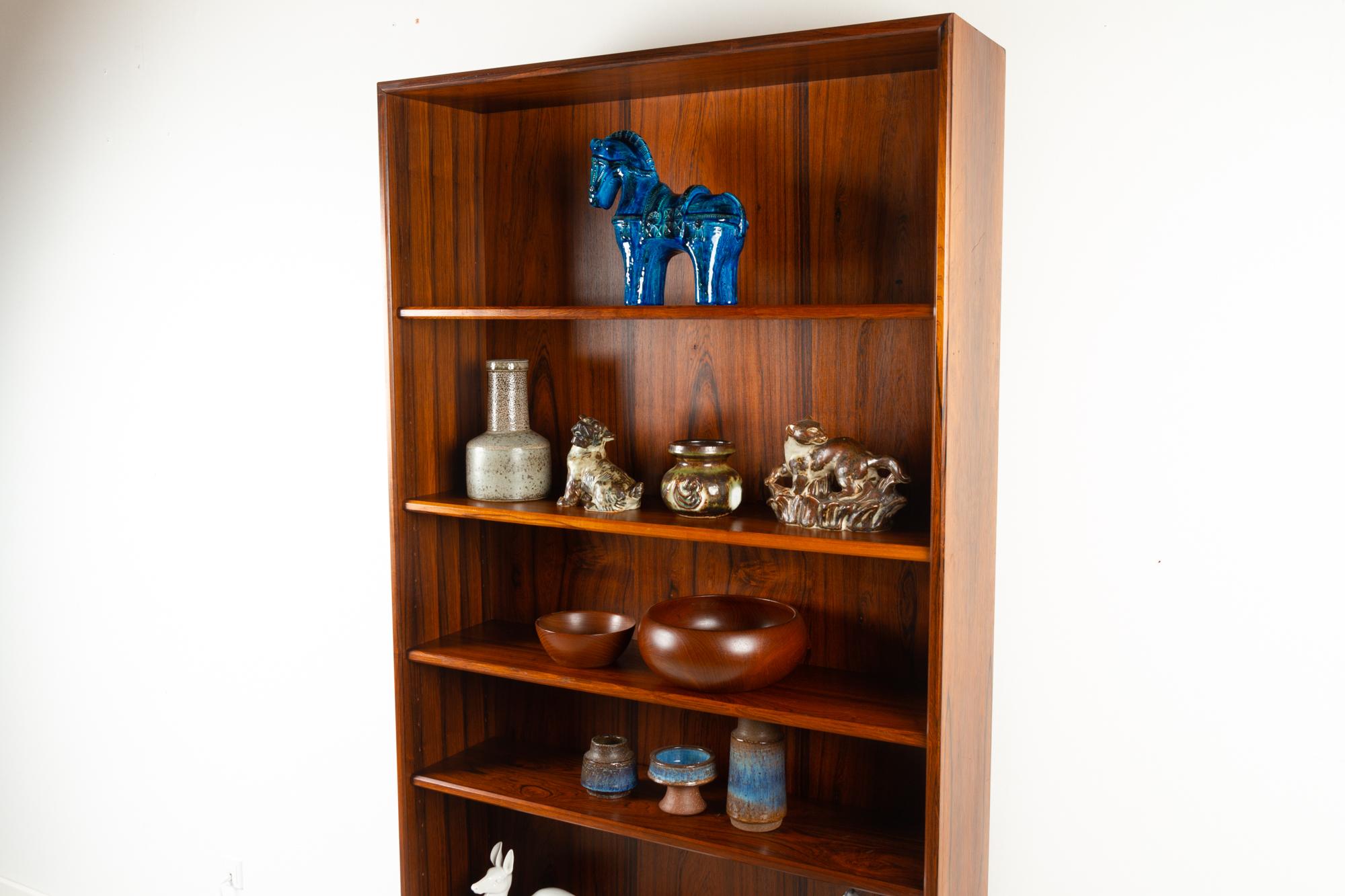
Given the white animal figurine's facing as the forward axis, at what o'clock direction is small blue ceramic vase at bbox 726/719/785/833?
The small blue ceramic vase is roughly at 7 o'clock from the white animal figurine.

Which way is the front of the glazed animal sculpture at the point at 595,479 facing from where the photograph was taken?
facing the viewer and to the left of the viewer

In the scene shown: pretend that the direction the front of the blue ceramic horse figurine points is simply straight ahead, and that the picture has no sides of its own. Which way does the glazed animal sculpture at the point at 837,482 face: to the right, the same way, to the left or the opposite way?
the same way

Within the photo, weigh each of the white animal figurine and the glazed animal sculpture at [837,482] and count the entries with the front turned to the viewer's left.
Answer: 2

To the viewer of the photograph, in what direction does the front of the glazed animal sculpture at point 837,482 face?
facing to the left of the viewer

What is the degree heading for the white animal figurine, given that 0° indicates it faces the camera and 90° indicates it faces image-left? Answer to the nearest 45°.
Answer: approximately 90°

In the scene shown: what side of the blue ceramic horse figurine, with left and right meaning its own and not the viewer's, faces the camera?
left

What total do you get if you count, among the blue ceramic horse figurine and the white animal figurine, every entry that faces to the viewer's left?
2

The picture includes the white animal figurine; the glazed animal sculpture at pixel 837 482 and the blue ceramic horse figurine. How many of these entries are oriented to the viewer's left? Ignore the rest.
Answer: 3
